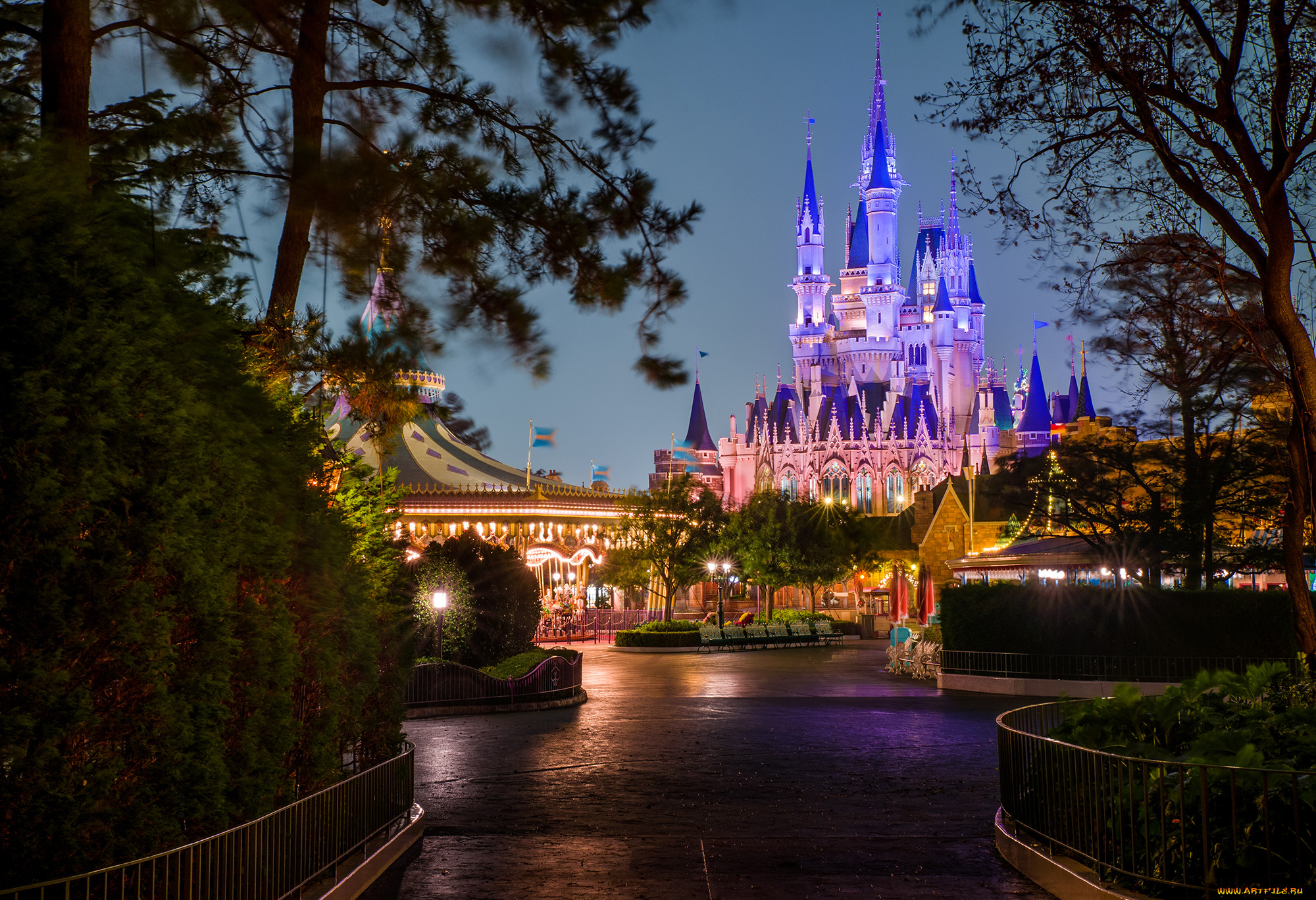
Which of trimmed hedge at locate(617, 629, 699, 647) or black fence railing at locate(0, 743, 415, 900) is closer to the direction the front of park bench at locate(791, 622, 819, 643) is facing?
the black fence railing

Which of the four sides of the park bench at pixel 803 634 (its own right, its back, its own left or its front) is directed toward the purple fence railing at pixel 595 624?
right

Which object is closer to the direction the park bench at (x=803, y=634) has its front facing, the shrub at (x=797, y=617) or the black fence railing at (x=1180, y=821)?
the black fence railing

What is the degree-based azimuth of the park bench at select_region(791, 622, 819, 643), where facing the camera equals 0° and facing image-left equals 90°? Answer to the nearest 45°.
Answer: approximately 0°
